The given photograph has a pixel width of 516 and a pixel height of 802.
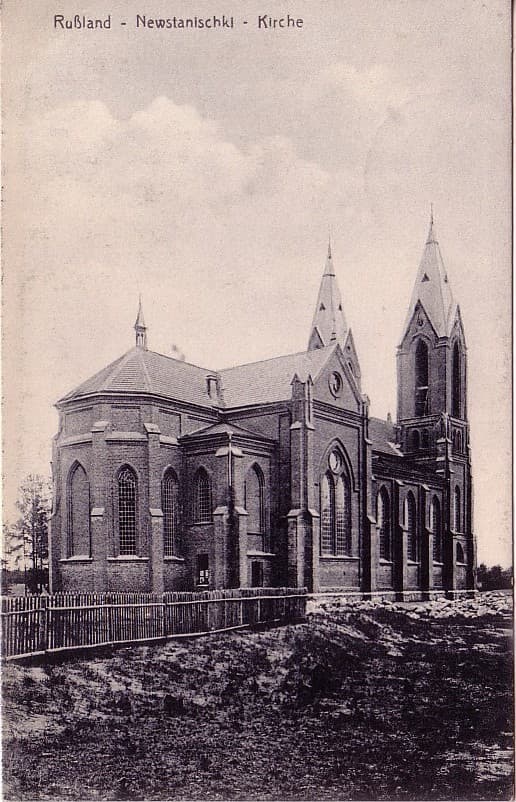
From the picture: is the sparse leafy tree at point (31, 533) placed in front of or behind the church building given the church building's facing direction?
behind

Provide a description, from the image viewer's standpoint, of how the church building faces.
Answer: facing away from the viewer and to the right of the viewer
